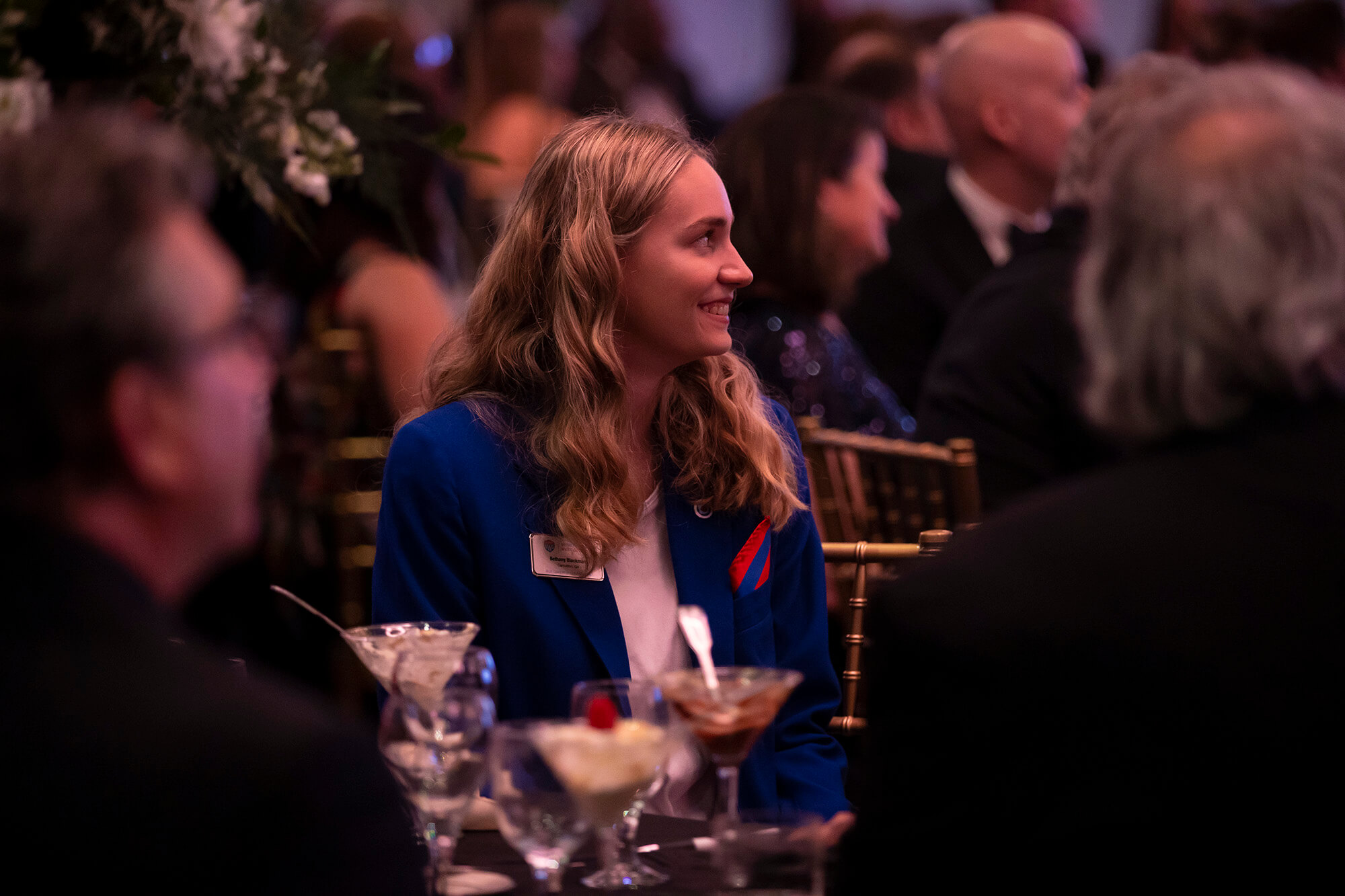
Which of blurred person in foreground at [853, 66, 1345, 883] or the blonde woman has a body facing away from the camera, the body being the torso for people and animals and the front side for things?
the blurred person in foreground

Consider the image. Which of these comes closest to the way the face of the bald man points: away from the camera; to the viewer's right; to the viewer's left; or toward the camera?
to the viewer's right

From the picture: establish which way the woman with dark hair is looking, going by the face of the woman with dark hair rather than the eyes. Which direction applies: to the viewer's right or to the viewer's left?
to the viewer's right

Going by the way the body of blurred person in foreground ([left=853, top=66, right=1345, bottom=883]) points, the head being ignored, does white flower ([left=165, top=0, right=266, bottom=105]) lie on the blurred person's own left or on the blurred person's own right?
on the blurred person's own left

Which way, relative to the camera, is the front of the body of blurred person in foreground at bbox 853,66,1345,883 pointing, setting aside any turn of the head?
away from the camera

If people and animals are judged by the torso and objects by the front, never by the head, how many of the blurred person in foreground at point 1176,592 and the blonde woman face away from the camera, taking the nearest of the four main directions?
1

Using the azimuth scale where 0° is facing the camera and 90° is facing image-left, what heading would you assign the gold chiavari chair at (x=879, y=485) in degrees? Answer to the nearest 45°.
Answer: approximately 225°

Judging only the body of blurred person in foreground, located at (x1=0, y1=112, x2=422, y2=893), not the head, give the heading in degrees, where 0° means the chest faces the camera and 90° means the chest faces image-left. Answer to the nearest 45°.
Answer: approximately 225°

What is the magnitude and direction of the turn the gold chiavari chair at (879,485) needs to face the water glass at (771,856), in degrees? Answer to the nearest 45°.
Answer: approximately 135° to its right

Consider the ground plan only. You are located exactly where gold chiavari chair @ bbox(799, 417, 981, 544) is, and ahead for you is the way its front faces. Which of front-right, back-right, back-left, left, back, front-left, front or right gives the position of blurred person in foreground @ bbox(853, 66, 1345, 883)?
back-right

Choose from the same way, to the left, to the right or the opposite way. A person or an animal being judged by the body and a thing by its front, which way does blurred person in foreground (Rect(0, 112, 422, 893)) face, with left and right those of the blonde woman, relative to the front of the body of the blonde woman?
to the left
